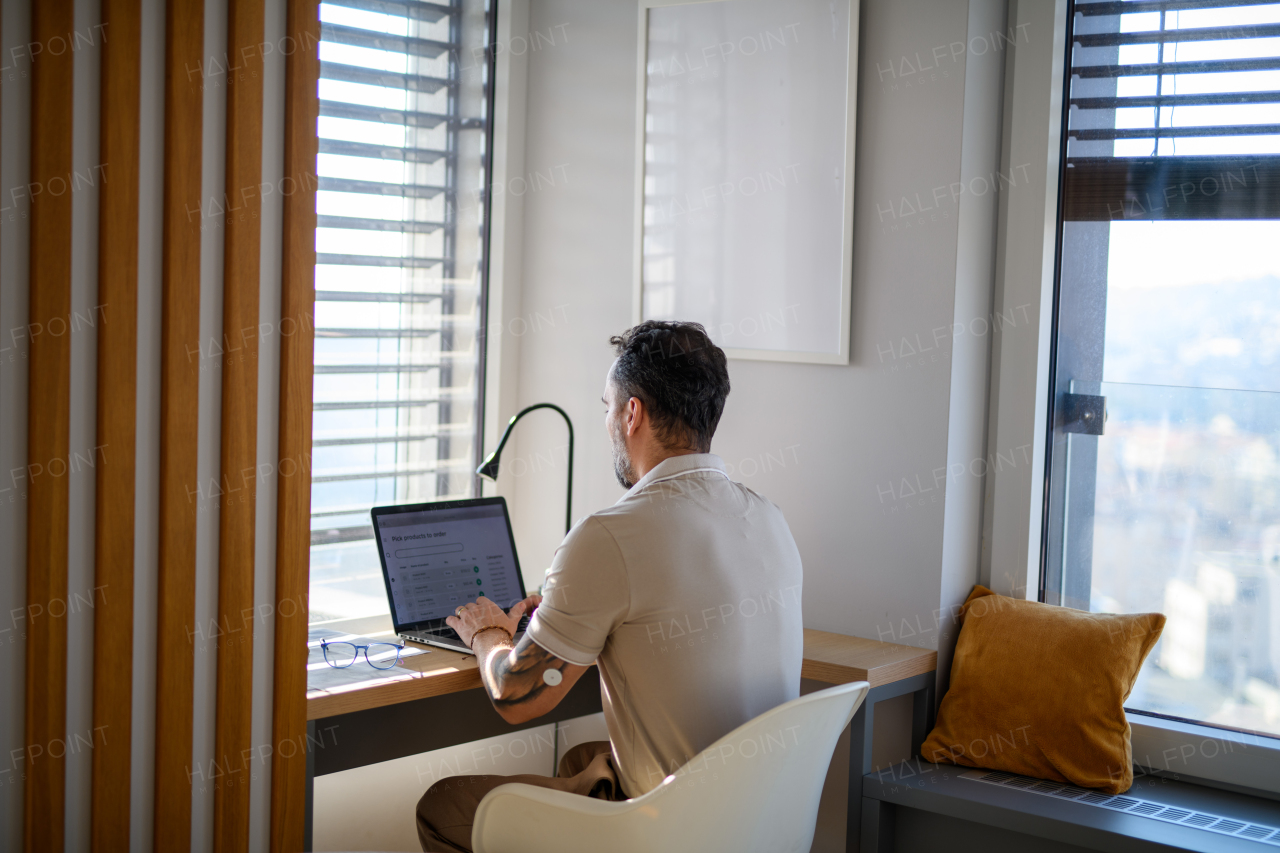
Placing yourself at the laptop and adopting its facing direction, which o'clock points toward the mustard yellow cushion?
The mustard yellow cushion is roughly at 11 o'clock from the laptop.

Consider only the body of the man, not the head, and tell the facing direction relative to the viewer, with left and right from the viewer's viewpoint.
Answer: facing away from the viewer and to the left of the viewer

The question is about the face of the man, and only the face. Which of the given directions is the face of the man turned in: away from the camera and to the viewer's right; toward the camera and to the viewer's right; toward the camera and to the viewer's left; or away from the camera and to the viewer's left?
away from the camera and to the viewer's left

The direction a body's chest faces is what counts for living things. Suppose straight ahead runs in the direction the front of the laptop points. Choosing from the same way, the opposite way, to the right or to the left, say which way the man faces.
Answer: the opposite way

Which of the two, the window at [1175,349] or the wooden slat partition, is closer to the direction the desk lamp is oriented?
the wooden slat partition

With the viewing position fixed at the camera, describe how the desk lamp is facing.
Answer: facing to the left of the viewer

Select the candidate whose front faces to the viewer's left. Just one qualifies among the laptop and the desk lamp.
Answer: the desk lamp

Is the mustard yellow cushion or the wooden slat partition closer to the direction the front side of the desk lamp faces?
the wooden slat partition

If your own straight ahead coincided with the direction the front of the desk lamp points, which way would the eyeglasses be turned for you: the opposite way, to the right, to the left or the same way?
to the left

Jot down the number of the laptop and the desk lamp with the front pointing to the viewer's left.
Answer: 1
